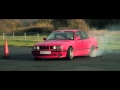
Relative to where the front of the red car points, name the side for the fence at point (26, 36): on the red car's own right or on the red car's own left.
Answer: on the red car's own right

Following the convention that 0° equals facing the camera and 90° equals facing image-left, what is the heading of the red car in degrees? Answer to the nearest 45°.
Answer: approximately 45°
